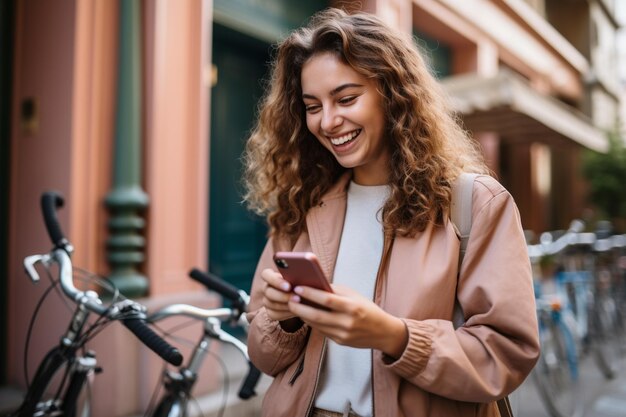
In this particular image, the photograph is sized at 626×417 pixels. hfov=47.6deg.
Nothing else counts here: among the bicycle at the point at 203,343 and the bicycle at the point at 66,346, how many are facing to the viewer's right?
0

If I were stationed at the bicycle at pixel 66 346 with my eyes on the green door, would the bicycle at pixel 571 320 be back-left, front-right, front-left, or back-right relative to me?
front-right

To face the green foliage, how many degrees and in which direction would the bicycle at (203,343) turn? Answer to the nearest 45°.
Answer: approximately 180°

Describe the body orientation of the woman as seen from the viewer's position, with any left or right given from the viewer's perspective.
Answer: facing the viewer and to the left of the viewer

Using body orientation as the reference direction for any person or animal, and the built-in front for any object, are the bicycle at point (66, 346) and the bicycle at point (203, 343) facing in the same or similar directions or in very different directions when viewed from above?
same or similar directions

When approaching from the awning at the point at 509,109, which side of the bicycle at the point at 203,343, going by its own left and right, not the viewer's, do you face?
back

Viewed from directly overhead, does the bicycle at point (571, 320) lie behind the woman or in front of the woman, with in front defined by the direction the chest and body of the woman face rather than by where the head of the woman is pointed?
behind

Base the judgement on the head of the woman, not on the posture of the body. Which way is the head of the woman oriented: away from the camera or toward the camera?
toward the camera
